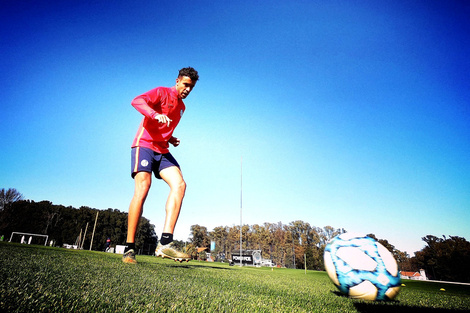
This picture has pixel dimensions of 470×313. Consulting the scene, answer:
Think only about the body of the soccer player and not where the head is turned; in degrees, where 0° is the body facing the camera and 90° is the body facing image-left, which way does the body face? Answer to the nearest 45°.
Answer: approximately 315°

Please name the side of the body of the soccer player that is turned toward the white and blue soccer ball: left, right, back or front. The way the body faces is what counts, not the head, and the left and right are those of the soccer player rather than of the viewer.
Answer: front

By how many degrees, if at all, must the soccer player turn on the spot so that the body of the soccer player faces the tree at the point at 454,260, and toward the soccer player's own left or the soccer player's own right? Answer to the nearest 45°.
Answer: approximately 90° to the soccer player's own left

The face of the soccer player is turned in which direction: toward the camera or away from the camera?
toward the camera

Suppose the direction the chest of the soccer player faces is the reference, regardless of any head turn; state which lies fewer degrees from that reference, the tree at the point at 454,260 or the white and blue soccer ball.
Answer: the white and blue soccer ball
